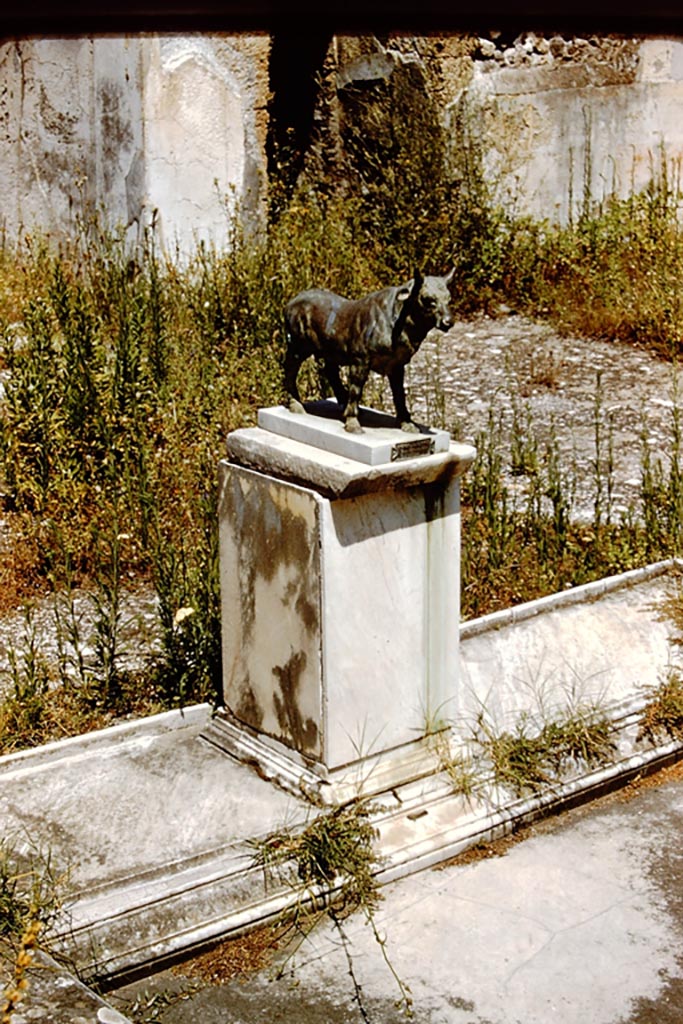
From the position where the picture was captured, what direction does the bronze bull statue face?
facing the viewer and to the right of the viewer
